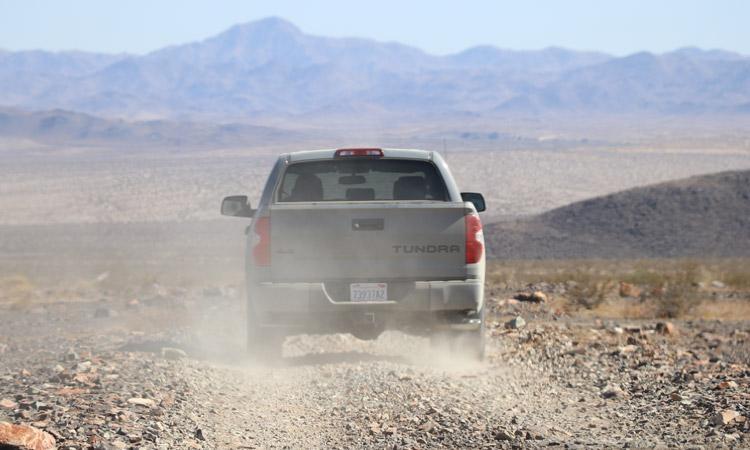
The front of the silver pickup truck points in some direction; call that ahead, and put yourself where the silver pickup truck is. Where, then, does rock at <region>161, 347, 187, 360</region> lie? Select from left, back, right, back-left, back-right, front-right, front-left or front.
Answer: back-left

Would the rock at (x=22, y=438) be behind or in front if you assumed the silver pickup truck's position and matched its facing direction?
behind

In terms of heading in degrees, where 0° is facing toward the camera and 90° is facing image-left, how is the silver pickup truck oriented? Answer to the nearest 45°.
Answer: approximately 180°

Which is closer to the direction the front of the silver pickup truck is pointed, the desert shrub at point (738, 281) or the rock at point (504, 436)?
the desert shrub

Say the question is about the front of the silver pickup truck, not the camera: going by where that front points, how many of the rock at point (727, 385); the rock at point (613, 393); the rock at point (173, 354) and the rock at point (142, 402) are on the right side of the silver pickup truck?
2

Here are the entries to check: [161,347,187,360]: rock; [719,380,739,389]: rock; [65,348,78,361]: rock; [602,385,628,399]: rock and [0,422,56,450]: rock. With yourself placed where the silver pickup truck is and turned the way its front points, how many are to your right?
2

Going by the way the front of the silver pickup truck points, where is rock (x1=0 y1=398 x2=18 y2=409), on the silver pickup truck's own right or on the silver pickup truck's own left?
on the silver pickup truck's own left

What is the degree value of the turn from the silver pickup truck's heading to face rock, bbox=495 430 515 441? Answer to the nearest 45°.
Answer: approximately 135° to its right

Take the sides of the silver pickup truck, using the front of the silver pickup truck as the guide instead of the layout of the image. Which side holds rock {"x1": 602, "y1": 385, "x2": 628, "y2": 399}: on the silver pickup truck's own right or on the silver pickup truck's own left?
on the silver pickup truck's own right

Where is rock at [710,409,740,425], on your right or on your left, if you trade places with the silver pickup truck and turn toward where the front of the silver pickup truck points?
on your right

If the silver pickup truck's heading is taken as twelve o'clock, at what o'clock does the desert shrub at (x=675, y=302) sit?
The desert shrub is roughly at 1 o'clock from the silver pickup truck.

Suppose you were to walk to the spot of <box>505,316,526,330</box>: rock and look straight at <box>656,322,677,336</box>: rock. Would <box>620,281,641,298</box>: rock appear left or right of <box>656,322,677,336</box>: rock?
left

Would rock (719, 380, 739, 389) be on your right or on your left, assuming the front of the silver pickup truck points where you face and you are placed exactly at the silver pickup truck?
on your right

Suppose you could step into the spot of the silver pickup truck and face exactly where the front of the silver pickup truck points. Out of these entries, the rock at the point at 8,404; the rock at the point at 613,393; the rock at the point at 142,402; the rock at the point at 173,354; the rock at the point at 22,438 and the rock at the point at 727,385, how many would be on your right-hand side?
2

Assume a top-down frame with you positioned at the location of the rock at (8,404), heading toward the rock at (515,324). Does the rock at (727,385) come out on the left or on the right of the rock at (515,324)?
right

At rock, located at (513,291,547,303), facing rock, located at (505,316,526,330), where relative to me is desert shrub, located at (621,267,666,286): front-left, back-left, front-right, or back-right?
back-left
